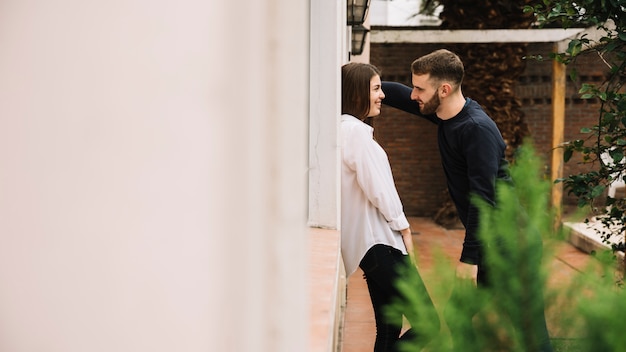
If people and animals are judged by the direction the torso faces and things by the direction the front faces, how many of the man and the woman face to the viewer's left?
1

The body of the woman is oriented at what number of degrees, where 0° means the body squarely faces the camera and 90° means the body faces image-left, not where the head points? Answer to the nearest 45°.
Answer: approximately 270°

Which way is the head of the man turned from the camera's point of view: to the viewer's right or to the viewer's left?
to the viewer's left

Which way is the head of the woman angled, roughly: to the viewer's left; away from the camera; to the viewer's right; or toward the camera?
to the viewer's right

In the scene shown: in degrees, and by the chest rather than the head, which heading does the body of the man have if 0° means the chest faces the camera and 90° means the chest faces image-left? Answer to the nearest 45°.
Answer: approximately 90°

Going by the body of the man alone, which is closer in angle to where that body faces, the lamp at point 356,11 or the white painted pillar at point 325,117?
the white painted pillar

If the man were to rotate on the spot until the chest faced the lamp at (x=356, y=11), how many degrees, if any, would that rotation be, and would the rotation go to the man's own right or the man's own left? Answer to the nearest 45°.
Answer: approximately 90° to the man's own right

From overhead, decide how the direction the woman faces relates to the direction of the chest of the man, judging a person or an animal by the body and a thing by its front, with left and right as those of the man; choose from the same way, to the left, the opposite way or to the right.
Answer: the opposite way

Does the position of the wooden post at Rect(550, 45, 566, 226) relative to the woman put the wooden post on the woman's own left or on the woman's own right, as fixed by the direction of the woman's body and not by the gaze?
on the woman's own left
